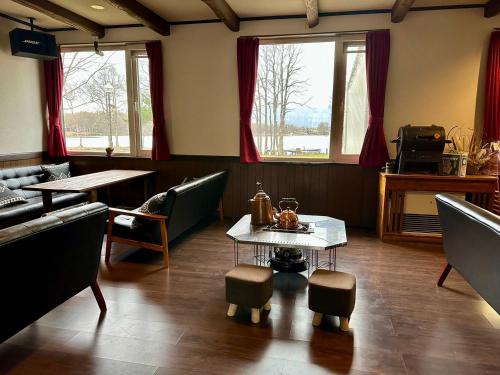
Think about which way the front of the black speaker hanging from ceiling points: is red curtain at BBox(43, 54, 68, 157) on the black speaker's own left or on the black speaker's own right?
on the black speaker's own left

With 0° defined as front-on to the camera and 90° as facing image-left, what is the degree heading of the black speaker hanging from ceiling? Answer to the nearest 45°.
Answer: approximately 315°

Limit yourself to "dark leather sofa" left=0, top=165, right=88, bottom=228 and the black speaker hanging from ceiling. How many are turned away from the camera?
0

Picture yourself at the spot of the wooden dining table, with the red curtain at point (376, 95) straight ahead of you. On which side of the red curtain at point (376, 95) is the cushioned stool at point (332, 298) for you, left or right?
right

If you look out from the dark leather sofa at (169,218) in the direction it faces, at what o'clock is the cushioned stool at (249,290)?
The cushioned stool is roughly at 7 o'clock from the dark leather sofa.

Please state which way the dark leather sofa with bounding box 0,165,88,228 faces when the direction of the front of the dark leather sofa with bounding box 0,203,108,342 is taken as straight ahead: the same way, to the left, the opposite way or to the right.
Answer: the opposite way

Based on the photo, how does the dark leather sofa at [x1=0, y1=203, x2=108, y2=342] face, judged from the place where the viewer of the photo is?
facing away from the viewer and to the left of the viewer

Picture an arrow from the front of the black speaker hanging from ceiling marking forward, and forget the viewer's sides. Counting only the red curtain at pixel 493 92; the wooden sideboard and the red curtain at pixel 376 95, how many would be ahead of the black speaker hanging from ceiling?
3

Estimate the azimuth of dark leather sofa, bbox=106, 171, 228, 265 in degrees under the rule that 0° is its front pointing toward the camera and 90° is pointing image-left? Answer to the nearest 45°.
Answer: approximately 135°

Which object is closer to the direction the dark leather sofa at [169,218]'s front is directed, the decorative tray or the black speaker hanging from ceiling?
the black speaker hanging from ceiling

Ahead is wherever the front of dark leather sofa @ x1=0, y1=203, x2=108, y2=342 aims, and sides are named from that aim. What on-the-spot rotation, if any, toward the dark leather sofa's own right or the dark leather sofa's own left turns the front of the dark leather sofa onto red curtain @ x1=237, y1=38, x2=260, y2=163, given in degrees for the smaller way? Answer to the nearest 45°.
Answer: approximately 90° to the dark leather sofa's own right
